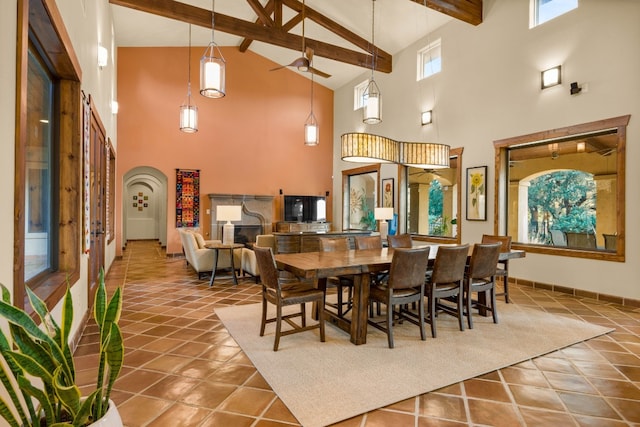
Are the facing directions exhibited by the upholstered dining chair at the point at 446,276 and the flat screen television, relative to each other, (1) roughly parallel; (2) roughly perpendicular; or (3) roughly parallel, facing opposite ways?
roughly parallel, facing opposite ways

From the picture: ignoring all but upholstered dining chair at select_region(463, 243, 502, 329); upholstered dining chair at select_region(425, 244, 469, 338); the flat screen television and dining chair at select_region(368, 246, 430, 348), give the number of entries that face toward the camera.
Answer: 1

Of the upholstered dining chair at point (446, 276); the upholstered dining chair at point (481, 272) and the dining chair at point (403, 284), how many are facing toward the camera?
0

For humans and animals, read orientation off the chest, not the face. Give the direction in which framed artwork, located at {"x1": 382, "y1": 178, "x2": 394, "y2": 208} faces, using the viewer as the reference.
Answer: facing the viewer and to the left of the viewer

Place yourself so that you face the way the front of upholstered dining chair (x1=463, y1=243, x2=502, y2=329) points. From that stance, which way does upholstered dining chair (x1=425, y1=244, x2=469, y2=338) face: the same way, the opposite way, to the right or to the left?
the same way

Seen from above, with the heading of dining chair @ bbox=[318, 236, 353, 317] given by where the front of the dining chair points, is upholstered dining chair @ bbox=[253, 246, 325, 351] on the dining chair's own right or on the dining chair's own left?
on the dining chair's own right

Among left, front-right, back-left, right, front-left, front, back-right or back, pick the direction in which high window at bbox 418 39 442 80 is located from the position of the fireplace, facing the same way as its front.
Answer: front-left

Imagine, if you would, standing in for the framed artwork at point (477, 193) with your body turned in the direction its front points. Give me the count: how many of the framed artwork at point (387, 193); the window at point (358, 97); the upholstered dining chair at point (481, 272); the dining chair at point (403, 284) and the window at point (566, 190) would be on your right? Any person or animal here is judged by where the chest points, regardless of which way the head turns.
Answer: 2

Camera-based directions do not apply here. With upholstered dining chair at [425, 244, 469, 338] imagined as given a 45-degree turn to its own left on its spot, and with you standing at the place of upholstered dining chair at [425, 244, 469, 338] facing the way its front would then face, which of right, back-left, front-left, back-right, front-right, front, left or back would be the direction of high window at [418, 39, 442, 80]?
right

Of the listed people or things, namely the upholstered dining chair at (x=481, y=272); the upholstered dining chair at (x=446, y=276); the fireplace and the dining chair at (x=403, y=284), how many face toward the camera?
1

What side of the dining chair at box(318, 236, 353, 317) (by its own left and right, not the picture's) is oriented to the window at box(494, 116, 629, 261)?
left

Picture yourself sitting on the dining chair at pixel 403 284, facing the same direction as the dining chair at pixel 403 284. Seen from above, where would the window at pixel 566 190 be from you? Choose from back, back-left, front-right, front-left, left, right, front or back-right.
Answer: right

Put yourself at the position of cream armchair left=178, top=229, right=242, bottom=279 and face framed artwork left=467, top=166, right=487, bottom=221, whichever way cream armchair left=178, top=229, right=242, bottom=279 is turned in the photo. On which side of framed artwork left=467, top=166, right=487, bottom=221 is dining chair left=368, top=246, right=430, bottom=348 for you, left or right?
right

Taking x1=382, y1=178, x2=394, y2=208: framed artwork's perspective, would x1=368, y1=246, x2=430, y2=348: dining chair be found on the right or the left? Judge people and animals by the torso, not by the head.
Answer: on its left

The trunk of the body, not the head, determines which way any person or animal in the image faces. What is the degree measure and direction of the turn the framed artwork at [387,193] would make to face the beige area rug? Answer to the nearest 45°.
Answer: approximately 45° to its left

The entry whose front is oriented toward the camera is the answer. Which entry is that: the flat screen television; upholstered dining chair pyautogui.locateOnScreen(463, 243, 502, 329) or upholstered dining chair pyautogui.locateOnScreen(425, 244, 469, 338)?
the flat screen television

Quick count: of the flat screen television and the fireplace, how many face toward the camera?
2

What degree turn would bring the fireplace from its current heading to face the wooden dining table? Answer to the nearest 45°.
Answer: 0° — it already faces it

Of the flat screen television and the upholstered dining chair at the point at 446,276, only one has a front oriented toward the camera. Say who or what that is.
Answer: the flat screen television

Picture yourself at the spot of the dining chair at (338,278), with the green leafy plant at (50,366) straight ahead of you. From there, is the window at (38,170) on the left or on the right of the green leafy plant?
right

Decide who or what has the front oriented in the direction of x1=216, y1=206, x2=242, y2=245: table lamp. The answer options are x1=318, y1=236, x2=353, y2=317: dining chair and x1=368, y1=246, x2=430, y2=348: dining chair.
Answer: x1=368, y1=246, x2=430, y2=348: dining chair

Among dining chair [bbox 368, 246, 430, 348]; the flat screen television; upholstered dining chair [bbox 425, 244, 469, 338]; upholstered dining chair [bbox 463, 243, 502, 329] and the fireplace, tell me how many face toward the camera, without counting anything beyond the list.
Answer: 2

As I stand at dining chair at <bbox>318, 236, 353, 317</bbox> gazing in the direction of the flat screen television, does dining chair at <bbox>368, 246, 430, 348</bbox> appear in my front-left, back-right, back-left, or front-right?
back-right

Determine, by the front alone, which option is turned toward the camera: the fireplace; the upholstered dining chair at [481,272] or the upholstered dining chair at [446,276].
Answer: the fireplace
